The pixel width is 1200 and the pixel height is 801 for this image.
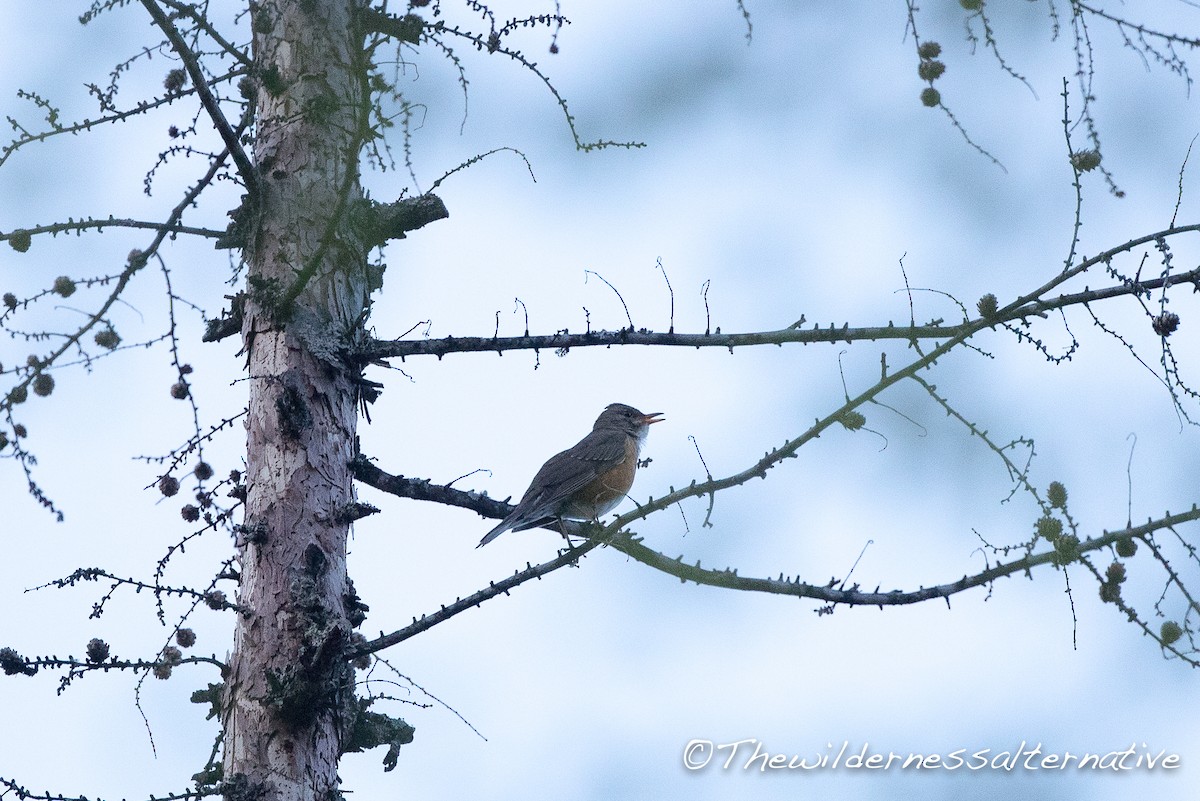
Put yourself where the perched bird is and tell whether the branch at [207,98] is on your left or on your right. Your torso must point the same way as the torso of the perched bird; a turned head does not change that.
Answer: on your right

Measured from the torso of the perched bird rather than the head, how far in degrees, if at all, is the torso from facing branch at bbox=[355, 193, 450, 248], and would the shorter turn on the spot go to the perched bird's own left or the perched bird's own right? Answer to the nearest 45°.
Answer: approximately 180°

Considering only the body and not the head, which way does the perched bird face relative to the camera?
to the viewer's right

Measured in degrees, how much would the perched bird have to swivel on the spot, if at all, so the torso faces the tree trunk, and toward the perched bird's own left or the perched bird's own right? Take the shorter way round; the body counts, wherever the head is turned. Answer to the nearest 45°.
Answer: approximately 135° to the perched bird's own right

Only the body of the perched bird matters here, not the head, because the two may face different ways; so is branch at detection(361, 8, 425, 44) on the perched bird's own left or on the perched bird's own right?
on the perched bird's own right

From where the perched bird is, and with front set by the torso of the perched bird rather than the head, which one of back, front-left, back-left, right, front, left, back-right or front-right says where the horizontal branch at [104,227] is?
back-right
